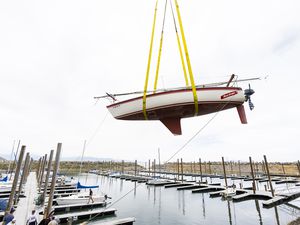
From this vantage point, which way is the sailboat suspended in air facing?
to the viewer's left

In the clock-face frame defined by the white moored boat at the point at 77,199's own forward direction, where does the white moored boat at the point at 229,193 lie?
the white moored boat at the point at 229,193 is roughly at 6 o'clock from the white moored boat at the point at 77,199.

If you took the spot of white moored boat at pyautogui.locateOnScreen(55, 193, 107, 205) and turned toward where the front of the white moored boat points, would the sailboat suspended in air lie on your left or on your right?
on your left

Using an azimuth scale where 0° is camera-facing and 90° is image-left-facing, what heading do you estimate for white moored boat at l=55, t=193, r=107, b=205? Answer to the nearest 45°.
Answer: approximately 90°

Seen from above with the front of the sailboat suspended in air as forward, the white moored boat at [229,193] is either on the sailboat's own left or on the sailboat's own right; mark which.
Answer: on the sailboat's own right

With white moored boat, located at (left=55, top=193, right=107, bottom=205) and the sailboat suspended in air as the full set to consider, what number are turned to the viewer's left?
2
